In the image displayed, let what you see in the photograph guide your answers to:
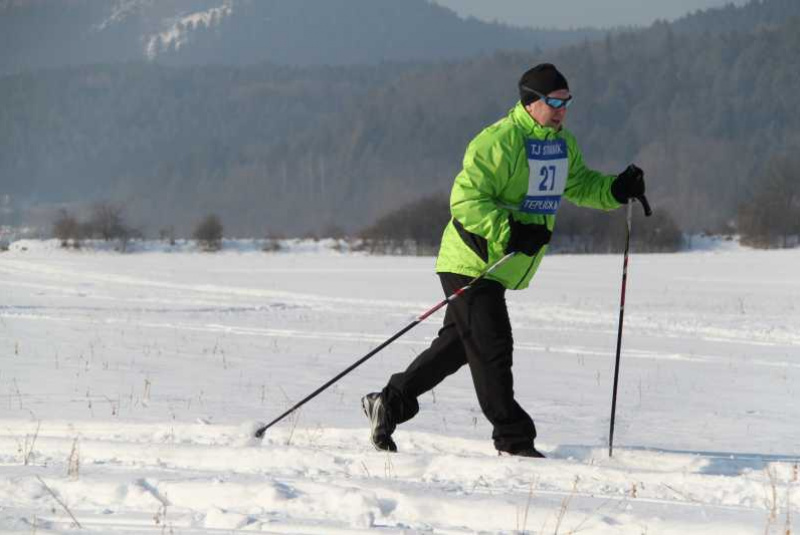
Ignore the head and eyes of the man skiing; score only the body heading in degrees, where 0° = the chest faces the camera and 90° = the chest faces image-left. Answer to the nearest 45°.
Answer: approximately 315°
